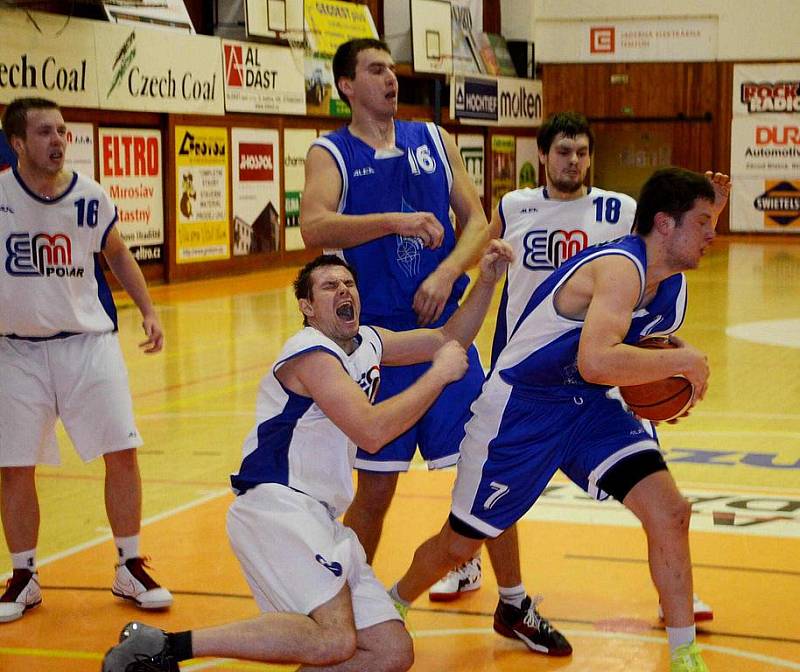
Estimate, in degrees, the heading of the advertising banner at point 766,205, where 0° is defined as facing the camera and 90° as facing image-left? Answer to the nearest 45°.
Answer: approximately 0°

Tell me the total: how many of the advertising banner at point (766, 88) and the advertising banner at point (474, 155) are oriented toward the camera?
2

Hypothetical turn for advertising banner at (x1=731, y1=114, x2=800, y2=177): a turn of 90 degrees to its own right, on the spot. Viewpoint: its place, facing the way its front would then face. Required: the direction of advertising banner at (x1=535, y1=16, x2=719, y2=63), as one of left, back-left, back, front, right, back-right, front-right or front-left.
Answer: front

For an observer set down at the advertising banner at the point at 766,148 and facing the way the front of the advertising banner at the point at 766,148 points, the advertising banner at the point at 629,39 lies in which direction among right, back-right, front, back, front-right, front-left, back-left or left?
right

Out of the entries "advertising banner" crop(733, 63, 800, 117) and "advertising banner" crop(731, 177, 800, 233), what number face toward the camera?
2

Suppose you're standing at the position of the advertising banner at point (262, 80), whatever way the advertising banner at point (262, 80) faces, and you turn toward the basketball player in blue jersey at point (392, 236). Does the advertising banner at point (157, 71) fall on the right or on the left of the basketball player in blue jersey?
right

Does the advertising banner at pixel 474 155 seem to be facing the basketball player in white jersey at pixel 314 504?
yes

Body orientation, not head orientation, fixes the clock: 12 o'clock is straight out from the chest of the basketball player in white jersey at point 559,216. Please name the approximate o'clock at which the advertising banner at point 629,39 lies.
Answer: The advertising banner is roughly at 6 o'clock from the basketball player in white jersey.

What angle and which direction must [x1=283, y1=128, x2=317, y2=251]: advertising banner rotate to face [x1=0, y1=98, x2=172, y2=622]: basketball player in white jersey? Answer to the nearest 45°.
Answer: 0° — it already faces them

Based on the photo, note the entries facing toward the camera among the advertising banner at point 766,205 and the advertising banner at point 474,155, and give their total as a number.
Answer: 2
